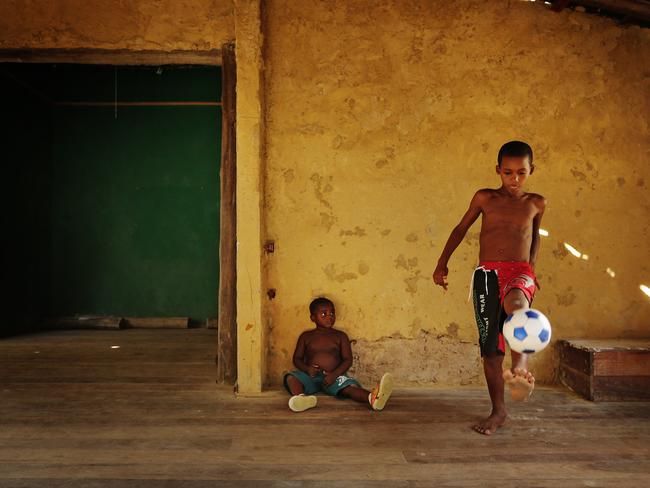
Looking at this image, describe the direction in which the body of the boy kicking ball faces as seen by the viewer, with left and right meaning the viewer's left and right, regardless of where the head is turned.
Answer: facing the viewer

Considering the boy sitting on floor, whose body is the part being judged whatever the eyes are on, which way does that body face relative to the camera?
toward the camera

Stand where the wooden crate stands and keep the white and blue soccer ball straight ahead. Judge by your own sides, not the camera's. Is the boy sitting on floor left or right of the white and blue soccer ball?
right

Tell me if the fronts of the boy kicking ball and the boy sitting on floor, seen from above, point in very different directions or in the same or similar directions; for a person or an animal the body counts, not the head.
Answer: same or similar directions

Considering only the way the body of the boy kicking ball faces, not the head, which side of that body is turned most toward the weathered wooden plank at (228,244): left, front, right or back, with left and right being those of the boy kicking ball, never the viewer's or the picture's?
right

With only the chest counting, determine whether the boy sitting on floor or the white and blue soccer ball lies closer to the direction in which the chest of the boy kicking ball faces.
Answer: the white and blue soccer ball

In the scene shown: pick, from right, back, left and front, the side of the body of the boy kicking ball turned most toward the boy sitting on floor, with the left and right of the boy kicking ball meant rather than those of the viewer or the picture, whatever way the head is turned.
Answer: right

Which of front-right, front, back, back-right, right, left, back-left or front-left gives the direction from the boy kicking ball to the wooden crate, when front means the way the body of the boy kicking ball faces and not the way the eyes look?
back-left

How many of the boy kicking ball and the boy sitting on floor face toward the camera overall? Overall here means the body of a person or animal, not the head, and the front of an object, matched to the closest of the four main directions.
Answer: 2

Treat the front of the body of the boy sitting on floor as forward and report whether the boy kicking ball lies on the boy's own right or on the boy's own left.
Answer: on the boy's own left

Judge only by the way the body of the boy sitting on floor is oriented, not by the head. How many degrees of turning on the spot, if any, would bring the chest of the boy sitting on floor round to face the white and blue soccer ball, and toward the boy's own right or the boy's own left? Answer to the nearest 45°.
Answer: approximately 45° to the boy's own left

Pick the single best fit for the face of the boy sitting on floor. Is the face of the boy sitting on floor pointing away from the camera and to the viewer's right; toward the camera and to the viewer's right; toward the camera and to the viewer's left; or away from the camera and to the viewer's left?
toward the camera and to the viewer's right

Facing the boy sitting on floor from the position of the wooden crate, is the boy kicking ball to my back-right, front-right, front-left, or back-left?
front-left

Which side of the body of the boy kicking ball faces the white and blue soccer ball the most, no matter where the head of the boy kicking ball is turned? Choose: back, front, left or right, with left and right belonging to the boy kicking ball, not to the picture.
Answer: front
